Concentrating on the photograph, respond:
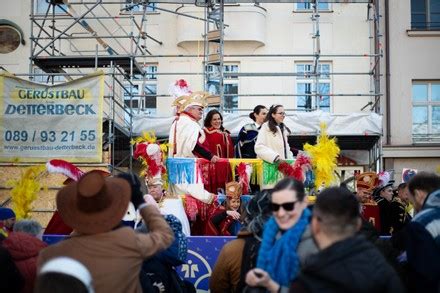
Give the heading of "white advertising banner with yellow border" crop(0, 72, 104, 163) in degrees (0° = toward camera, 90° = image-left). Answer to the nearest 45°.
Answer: approximately 0°

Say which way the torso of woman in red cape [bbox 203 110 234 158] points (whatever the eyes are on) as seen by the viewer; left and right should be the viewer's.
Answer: facing the viewer and to the right of the viewer

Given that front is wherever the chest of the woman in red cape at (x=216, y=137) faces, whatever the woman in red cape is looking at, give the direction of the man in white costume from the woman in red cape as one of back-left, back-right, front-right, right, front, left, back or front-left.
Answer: right

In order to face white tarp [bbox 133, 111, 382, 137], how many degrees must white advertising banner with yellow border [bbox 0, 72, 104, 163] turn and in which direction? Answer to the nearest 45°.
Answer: approximately 90° to its left

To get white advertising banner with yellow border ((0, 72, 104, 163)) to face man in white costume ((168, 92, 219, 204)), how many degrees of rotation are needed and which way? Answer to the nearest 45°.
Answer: approximately 45° to its left
